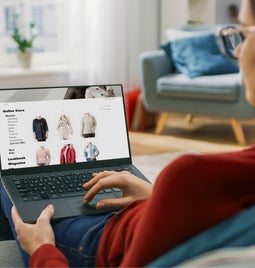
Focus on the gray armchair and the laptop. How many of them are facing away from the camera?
0

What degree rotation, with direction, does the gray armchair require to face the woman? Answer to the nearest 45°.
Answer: approximately 45° to its left

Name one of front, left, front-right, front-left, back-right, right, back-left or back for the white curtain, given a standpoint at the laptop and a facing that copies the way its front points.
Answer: back-left

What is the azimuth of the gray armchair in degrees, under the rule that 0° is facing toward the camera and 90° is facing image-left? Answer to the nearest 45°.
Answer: approximately 45°

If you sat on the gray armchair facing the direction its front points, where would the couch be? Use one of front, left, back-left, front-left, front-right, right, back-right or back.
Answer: front-left

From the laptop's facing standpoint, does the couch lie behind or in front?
in front

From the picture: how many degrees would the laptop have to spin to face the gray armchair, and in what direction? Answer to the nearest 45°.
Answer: approximately 135° to its left

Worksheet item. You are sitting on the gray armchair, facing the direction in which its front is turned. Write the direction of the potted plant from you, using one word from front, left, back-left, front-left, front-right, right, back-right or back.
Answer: front-right

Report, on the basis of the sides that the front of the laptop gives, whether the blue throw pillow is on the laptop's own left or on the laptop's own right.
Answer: on the laptop's own left

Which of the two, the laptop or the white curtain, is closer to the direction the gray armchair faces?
the laptop

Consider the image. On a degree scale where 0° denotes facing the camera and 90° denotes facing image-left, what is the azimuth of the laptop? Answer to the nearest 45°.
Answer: approximately 315°

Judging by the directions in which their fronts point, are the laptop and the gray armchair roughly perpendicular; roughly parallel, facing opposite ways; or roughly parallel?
roughly parallel

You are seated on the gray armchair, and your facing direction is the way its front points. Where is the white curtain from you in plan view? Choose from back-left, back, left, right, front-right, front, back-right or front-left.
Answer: right
